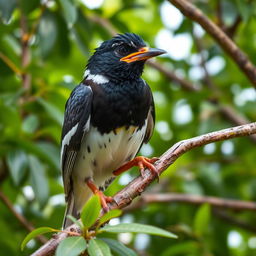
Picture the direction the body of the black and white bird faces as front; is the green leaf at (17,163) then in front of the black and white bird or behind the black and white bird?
behind

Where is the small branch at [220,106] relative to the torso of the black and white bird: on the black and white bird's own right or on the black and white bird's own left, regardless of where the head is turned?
on the black and white bird's own left

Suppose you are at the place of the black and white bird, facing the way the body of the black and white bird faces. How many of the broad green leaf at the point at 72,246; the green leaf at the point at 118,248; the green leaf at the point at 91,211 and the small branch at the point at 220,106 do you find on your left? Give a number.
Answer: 1

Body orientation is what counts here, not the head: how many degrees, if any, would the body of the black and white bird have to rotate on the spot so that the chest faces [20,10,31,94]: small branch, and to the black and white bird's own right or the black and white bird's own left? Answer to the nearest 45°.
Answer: approximately 135° to the black and white bird's own left

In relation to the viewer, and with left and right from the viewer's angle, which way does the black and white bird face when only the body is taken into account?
facing the viewer and to the right of the viewer

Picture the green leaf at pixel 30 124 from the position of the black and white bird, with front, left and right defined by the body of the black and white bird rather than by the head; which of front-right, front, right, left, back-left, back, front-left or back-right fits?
back

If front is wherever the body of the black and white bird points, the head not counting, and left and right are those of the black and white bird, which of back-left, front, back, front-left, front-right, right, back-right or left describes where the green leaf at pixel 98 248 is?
front-right

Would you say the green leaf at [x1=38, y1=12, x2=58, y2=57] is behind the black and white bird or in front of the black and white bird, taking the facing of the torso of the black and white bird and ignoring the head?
behind

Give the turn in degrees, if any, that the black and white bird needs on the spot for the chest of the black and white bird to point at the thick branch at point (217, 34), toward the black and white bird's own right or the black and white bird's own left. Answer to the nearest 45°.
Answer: approximately 45° to the black and white bird's own left
